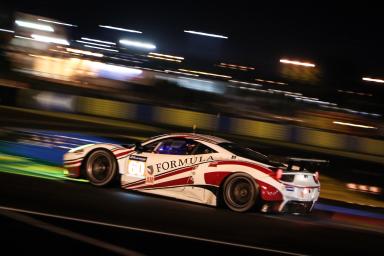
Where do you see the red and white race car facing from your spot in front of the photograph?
facing away from the viewer and to the left of the viewer

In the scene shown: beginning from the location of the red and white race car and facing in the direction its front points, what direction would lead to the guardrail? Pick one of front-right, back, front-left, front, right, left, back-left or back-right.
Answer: front-right
